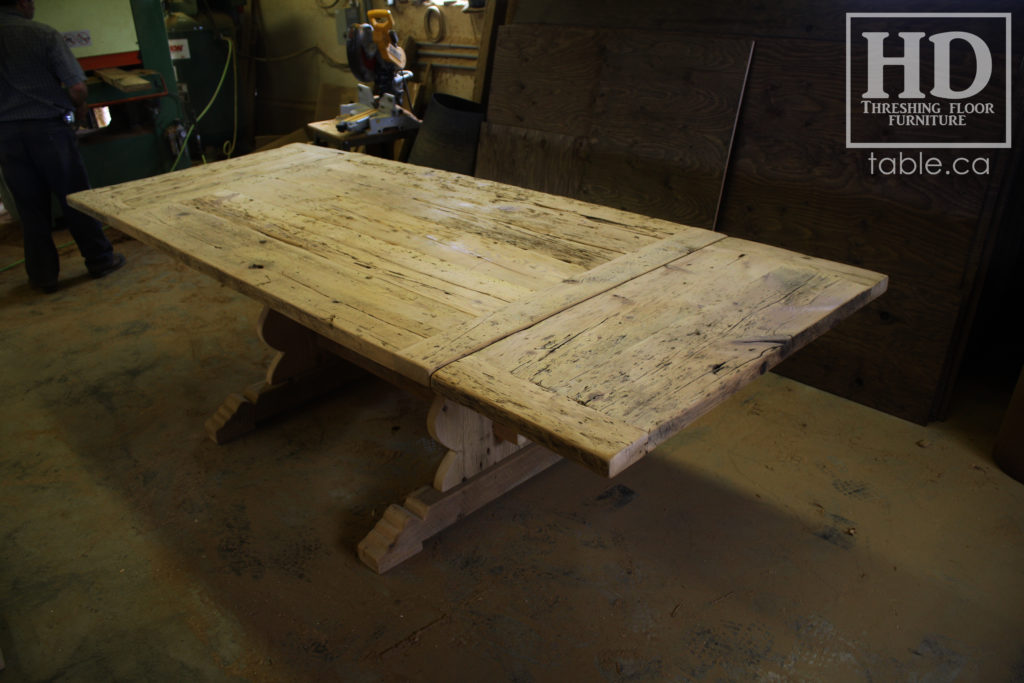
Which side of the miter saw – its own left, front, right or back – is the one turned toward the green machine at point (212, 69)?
right

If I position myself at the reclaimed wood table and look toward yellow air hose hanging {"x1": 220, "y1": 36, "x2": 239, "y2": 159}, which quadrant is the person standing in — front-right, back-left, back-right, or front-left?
front-left

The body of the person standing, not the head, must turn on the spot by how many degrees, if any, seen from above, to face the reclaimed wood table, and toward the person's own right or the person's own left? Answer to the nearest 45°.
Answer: approximately 135° to the person's own right

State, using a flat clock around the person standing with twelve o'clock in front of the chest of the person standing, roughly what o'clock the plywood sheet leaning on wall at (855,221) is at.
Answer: The plywood sheet leaning on wall is roughly at 3 o'clock from the person standing.

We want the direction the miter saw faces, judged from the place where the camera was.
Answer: facing the viewer and to the left of the viewer

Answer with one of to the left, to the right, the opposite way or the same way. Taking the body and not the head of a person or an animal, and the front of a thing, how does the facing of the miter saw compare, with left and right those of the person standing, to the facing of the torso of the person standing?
the opposite way

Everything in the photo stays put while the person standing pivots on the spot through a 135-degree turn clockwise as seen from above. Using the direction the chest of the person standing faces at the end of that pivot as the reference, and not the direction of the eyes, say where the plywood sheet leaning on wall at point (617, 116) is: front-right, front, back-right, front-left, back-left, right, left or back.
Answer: front-left

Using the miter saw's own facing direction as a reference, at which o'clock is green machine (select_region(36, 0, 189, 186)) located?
The green machine is roughly at 2 o'clock from the miter saw.

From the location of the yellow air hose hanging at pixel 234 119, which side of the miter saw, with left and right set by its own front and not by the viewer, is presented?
right

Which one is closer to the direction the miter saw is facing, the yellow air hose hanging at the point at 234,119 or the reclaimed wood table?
the reclaimed wood table

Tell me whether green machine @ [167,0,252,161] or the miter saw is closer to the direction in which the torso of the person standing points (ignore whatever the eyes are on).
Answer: the green machine

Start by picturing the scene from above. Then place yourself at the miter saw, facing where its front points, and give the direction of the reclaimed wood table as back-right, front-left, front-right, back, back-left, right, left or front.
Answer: front-left

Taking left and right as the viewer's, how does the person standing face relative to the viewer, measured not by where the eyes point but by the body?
facing away from the viewer and to the right of the viewer

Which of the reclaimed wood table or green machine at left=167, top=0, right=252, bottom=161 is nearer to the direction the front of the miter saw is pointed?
the reclaimed wood table

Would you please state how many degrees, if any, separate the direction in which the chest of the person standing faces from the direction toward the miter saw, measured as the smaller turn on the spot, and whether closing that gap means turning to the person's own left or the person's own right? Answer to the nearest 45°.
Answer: approximately 45° to the person's own right

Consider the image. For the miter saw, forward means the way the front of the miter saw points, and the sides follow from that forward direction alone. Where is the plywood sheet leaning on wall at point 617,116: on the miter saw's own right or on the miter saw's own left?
on the miter saw's own left

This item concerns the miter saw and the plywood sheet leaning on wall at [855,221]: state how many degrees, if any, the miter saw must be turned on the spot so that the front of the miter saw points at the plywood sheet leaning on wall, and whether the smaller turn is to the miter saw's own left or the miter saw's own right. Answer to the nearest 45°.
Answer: approximately 90° to the miter saw's own left
